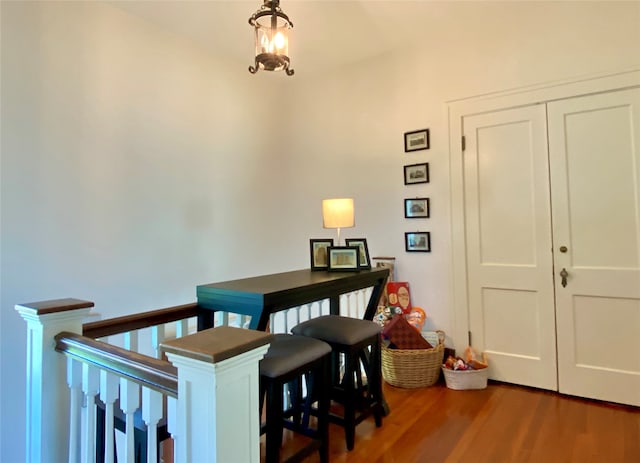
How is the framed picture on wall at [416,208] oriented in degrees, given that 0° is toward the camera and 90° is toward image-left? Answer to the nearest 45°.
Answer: approximately 0°
